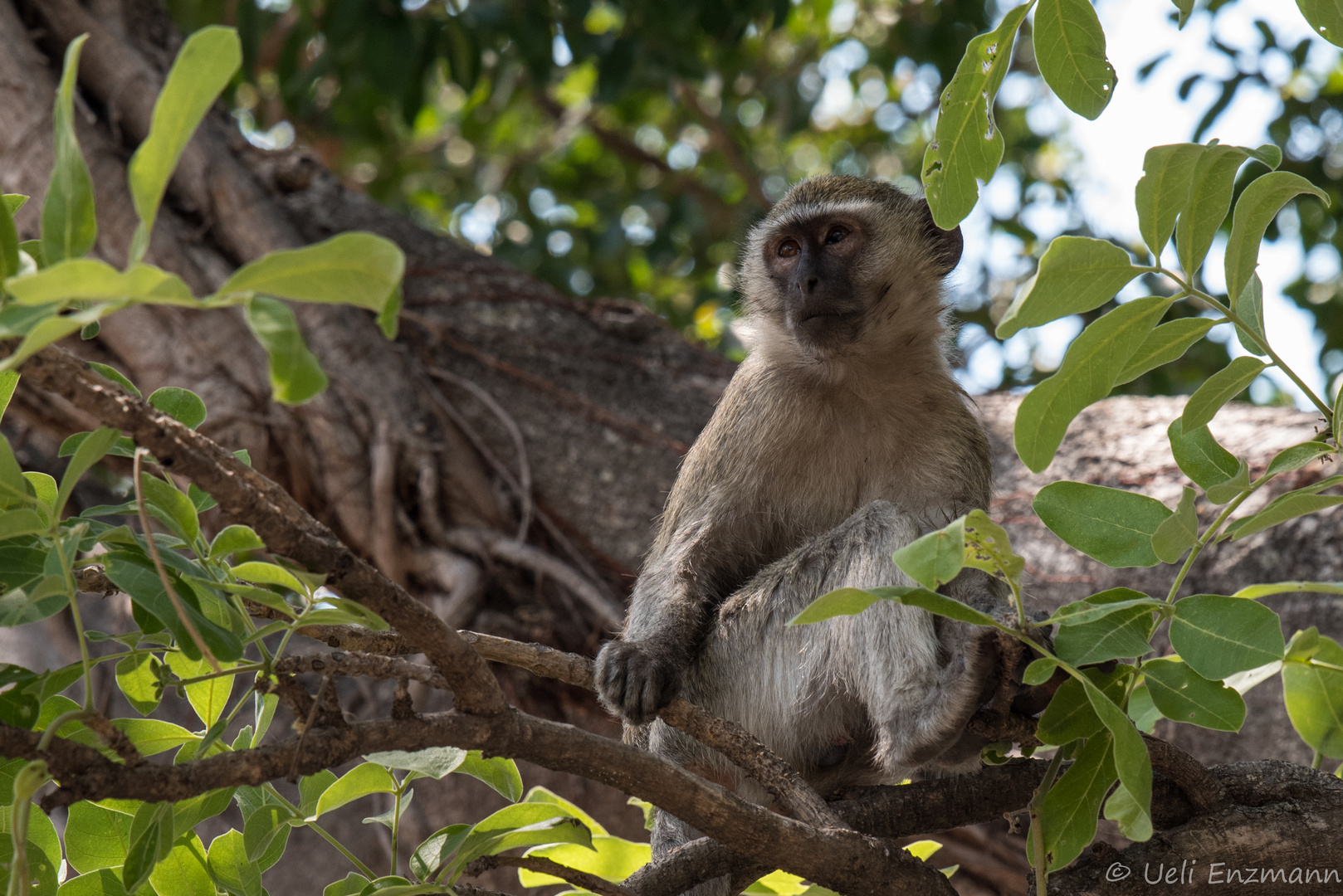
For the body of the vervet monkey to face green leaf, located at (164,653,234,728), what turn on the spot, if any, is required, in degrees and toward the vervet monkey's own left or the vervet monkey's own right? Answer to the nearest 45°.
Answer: approximately 45° to the vervet monkey's own right

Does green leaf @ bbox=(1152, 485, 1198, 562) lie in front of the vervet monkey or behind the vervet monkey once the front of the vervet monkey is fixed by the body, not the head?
in front

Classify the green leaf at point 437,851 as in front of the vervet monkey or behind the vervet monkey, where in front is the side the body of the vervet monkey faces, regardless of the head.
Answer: in front

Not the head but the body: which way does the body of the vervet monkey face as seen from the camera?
toward the camera

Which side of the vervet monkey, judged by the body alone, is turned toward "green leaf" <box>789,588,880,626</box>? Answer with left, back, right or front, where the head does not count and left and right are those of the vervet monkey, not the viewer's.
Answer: front

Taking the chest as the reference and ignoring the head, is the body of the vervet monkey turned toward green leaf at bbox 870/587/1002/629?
yes
